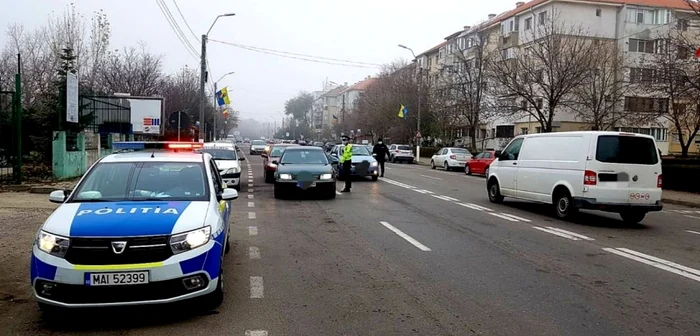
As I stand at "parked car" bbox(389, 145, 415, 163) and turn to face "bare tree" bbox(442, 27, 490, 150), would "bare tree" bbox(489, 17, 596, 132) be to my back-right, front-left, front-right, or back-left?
front-right

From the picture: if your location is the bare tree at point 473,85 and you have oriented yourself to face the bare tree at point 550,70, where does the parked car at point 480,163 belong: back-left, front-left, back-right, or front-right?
front-right

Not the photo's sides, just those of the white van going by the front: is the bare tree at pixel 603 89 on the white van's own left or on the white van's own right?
on the white van's own right

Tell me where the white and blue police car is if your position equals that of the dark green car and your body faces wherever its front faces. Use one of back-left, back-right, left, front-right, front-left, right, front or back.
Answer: front

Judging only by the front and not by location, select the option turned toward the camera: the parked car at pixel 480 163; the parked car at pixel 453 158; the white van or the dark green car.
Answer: the dark green car

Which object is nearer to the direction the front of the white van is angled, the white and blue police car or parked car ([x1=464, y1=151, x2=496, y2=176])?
the parked car

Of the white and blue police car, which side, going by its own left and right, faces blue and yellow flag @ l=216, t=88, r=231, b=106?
back

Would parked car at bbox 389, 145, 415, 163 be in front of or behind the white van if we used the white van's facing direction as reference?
in front

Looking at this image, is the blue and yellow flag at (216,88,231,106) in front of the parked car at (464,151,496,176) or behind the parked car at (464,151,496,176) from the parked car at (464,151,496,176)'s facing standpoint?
in front

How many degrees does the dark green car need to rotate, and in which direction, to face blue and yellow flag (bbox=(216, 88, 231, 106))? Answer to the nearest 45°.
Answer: approximately 180°

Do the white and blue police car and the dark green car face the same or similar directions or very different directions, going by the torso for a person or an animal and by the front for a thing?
same or similar directions

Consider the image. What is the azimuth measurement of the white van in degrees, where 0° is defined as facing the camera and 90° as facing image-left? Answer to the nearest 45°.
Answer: approximately 135°

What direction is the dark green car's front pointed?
toward the camera

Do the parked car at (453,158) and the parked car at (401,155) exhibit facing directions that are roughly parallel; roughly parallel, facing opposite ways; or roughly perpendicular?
roughly parallel

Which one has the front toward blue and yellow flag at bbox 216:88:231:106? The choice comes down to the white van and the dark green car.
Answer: the white van

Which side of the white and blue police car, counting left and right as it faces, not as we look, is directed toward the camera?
front
